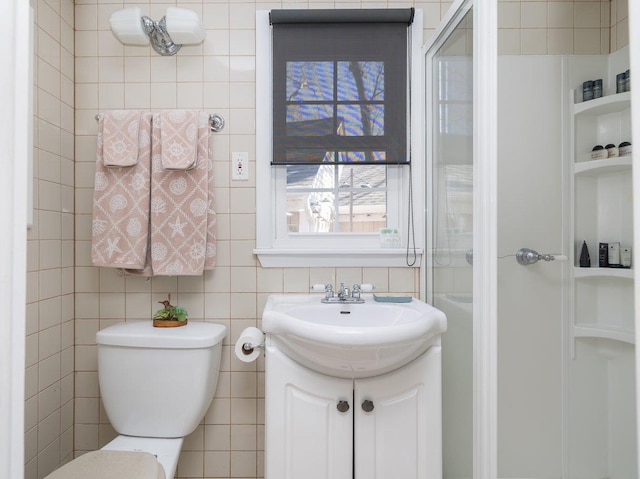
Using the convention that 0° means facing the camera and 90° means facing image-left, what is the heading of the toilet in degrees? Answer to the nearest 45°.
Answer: approximately 45°

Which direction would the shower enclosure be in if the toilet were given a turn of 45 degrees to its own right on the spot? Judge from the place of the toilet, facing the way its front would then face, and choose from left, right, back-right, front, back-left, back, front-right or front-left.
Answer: back-left

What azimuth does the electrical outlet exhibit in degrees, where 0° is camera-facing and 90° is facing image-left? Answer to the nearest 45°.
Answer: approximately 0°

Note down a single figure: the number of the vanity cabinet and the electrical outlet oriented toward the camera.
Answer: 2

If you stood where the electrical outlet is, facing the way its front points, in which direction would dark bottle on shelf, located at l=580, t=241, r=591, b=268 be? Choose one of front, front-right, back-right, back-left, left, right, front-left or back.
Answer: front-left
